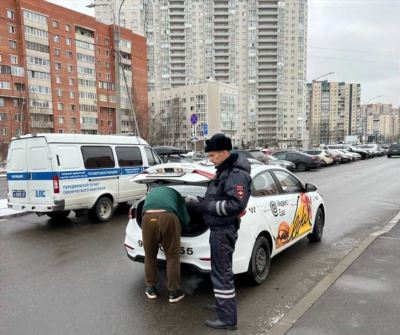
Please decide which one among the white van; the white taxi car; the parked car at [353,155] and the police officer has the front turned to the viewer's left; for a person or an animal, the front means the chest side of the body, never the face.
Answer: the police officer

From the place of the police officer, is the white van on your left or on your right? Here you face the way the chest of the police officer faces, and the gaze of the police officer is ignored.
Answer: on your right

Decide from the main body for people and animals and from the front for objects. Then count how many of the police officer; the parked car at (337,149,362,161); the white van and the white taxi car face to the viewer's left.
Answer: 1

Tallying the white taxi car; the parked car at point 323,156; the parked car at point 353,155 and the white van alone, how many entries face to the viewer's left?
0

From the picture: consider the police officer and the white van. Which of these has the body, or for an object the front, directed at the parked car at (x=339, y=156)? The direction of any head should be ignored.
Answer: the white van

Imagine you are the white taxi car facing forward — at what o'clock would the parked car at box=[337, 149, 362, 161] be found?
The parked car is roughly at 11 o'clock from the white taxi car.

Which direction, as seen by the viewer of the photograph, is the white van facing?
facing away from the viewer and to the right of the viewer

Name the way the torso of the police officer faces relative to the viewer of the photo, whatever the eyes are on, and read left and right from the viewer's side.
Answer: facing to the left of the viewer

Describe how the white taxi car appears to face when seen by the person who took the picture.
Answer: facing away from the viewer and to the right of the viewer

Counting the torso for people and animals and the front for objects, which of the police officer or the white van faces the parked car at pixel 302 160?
the white van
